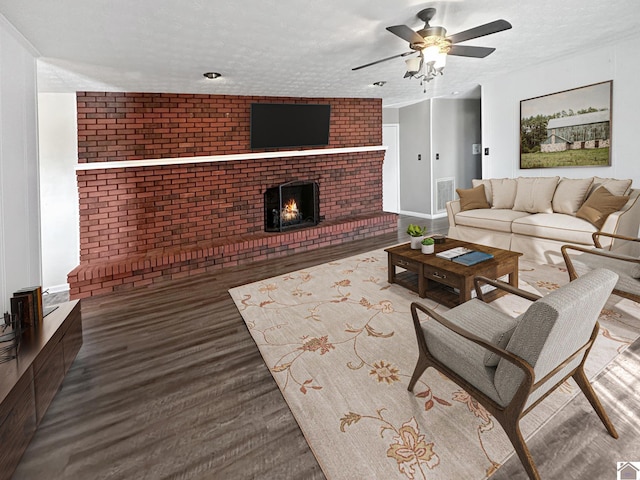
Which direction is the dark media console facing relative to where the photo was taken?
to the viewer's right

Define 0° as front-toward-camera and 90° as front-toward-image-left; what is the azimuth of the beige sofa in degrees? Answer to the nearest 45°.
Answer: approximately 45°

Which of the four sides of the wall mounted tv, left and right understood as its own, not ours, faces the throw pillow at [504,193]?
left

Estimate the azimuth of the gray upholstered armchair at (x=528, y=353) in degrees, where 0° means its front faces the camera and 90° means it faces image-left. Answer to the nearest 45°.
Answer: approximately 135°
